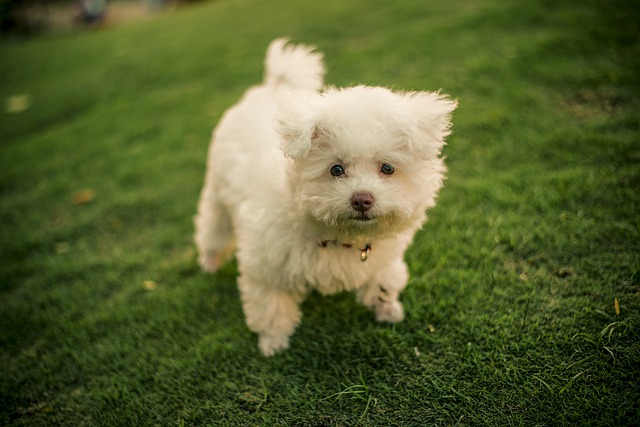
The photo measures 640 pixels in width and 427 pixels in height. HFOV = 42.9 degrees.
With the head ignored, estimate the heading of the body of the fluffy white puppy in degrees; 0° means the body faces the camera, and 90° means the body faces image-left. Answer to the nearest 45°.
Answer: approximately 315°
